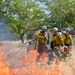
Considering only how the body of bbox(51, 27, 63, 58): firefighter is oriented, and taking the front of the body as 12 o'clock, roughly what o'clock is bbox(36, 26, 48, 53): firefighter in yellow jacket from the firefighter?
The firefighter in yellow jacket is roughly at 3 o'clock from the firefighter.

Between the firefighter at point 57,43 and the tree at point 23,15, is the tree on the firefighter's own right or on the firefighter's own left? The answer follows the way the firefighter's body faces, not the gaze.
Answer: on the firefighter's own right

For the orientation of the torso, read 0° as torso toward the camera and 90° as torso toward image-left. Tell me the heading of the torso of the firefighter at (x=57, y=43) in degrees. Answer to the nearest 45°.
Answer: approximately 45°

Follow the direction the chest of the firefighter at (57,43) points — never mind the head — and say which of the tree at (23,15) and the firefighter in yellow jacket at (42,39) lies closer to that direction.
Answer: the firefighter in yellow jacket
